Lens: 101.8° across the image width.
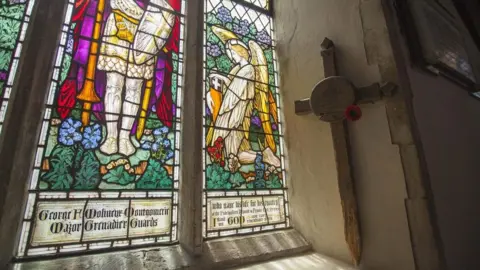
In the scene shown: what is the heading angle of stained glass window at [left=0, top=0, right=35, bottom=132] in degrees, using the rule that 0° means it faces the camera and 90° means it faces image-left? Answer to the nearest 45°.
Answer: approximately 315°

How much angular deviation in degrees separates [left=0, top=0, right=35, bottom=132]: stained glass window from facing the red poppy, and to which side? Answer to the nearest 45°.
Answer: approximately 90° to its left

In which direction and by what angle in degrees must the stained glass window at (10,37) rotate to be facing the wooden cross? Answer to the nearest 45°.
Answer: approximately 90° to its left
